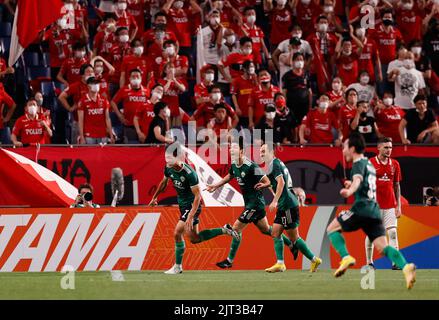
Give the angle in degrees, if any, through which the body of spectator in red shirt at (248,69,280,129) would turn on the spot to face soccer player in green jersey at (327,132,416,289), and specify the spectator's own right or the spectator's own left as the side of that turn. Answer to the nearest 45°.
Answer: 0° — they already face them

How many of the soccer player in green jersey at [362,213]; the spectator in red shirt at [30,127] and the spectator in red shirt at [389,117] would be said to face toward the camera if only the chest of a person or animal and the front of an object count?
2

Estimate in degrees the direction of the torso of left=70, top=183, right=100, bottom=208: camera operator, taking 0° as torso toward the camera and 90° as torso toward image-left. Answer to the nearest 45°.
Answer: approximately 0°

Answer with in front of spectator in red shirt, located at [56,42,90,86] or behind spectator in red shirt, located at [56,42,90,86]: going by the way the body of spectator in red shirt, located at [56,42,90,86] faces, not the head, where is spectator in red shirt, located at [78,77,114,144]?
in front

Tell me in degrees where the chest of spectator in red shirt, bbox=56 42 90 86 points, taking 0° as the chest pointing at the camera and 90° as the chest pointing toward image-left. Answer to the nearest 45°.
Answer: approximately 315°

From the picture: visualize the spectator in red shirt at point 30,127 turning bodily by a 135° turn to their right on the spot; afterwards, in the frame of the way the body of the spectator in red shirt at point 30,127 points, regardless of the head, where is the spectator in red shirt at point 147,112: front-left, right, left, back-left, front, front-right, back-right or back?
back-right

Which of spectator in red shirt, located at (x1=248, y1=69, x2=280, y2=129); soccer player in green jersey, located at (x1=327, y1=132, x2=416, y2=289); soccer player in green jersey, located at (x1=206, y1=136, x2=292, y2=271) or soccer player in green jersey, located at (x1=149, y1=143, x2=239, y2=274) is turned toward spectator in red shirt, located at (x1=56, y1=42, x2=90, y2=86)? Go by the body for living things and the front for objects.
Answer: soccer player in green jersey, located at (x1=327, y1=132, x2=416, y2=289)

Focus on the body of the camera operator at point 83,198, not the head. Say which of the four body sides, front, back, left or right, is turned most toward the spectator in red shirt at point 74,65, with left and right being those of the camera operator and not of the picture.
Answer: back

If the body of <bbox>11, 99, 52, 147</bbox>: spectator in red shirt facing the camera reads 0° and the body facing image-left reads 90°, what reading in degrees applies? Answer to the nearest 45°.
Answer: approximately 0°
